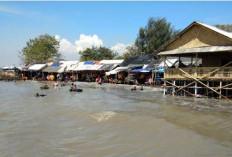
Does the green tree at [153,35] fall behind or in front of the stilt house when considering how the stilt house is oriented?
behind

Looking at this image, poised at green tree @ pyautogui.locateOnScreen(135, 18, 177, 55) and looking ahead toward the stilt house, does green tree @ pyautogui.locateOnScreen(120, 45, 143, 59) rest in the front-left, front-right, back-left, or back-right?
back-right

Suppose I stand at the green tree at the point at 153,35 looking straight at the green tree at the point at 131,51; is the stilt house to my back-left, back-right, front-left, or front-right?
back-left

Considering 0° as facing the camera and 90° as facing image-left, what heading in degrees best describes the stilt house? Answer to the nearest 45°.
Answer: approximately 0°
